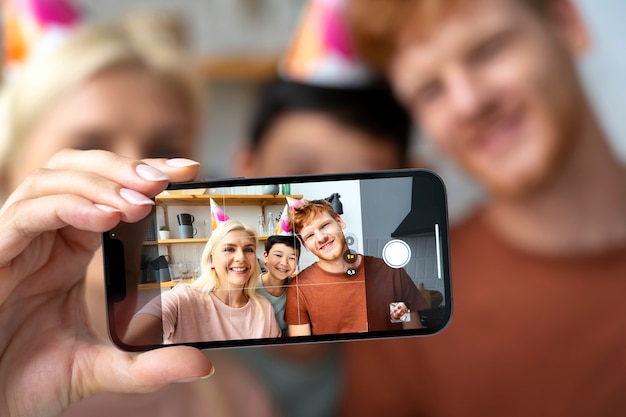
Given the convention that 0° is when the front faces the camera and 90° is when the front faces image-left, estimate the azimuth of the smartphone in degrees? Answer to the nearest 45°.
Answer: approximately 0°

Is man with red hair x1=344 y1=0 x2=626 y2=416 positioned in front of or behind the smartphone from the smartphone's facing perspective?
behind
